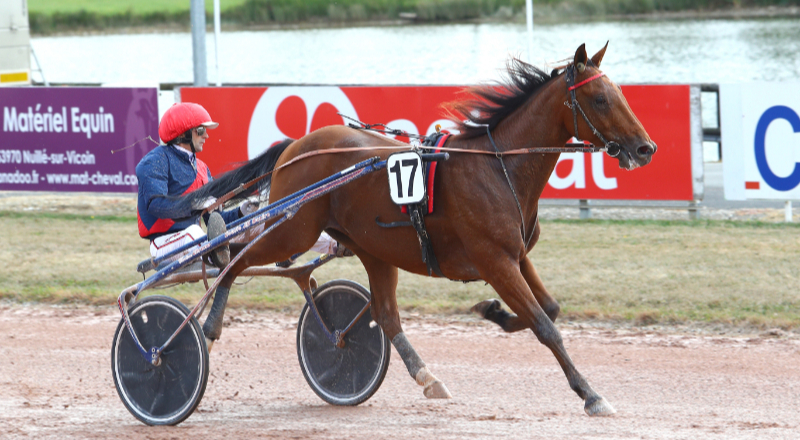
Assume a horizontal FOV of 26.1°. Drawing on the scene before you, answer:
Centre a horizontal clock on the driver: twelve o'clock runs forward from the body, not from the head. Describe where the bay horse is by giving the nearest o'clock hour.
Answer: The bay horse is roughly at 1 o'clock from the driver.

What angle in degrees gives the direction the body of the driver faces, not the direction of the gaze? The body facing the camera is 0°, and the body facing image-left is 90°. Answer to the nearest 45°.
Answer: approximately 270°

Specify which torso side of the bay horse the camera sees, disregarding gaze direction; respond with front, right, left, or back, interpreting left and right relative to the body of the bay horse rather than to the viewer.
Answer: right

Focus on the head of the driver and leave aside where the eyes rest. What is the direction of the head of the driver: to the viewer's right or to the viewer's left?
to the viewer's right

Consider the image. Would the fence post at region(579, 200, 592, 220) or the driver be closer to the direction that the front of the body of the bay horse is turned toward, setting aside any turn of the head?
the fence post

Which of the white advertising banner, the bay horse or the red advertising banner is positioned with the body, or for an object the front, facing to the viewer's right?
the bay horse

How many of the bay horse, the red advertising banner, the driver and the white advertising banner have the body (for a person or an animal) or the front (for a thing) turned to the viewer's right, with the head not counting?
2

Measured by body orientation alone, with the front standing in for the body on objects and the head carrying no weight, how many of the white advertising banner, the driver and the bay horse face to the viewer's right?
2

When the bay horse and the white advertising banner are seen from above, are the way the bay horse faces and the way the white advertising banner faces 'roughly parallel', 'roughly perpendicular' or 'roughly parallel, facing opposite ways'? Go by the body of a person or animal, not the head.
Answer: roughly perpendicular

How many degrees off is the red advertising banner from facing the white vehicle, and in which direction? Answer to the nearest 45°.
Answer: approximately 135° to its right

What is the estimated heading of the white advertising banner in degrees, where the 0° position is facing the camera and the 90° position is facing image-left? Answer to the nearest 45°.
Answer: approximately 0°
